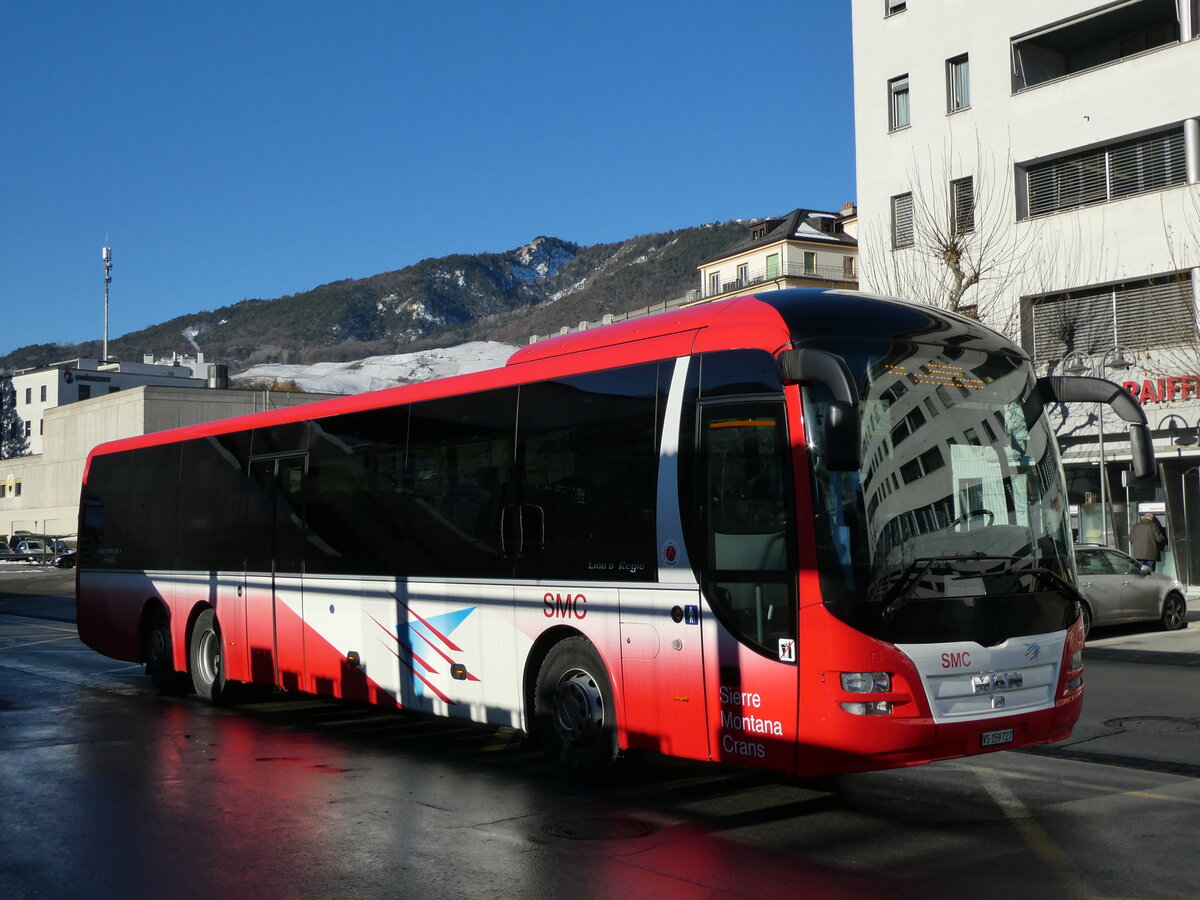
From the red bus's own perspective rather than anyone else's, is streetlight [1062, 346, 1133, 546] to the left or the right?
on its left

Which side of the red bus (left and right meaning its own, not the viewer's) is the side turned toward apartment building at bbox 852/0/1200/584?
left

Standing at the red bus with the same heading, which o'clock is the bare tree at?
The bare tree is roughly at 8 o'clock from the red bus.

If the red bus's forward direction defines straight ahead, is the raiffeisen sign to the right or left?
on its left

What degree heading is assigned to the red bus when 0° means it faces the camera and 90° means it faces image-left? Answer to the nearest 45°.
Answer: approximately 315°

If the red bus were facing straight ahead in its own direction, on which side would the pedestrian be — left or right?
on its left

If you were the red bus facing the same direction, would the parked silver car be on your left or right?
on your left
